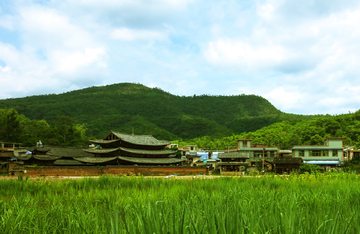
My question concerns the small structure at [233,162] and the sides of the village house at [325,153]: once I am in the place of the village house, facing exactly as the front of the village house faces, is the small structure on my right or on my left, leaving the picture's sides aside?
on my right

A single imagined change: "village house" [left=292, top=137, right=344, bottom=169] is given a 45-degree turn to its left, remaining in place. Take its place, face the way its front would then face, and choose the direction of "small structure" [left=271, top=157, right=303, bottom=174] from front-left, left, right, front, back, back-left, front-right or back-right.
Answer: right

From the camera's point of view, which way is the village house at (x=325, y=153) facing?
toward the camera

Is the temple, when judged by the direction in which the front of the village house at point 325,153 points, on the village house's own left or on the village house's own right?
on the village house's own right
